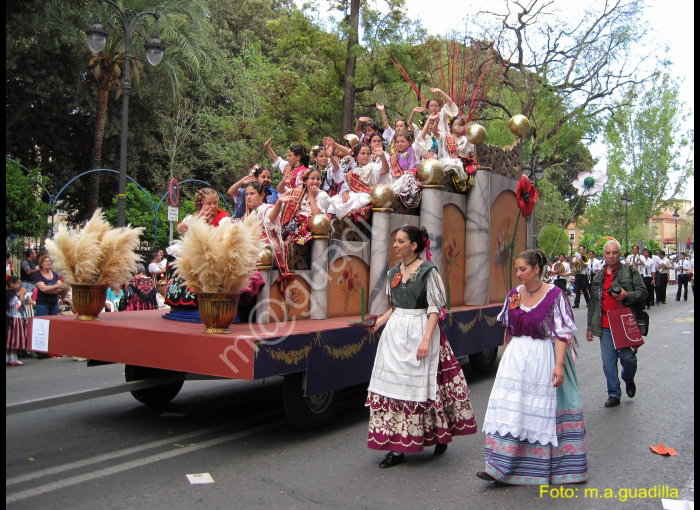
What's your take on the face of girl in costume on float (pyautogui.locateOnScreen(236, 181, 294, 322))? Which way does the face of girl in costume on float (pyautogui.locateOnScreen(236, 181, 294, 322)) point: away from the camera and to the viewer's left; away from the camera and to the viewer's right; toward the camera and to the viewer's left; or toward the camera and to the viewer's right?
toward the camera and to the viewer's left

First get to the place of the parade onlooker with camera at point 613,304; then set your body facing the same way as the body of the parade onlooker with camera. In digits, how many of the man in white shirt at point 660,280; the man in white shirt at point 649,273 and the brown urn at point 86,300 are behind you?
2

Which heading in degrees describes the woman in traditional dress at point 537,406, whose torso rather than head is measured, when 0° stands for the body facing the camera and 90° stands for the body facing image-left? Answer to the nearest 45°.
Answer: approximately 45°

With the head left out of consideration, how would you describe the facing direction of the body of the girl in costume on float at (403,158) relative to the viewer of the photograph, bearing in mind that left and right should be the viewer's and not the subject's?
facing the viewer and to the left of the viewer

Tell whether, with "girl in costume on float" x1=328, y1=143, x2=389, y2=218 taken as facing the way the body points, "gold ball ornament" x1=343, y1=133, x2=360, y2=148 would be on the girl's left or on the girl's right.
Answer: on the girl's right

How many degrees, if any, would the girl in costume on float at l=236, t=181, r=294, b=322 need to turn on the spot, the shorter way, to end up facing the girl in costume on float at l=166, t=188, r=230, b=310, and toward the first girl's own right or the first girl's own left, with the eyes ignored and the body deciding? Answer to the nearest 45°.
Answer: approximately 45° to the first girl's own right

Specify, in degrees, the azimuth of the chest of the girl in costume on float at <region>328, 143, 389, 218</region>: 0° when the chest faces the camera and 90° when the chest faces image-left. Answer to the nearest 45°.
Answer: approximately 45°

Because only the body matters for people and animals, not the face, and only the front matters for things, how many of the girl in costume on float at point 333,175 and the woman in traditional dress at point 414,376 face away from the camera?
0

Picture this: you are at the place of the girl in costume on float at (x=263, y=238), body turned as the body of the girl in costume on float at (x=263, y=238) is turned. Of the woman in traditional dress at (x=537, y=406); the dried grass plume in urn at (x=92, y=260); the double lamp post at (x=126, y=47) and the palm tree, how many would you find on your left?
1

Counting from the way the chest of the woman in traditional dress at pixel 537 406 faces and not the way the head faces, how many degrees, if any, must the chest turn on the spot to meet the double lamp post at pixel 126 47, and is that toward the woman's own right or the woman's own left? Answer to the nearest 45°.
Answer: approximately 90° to the woman's own right
